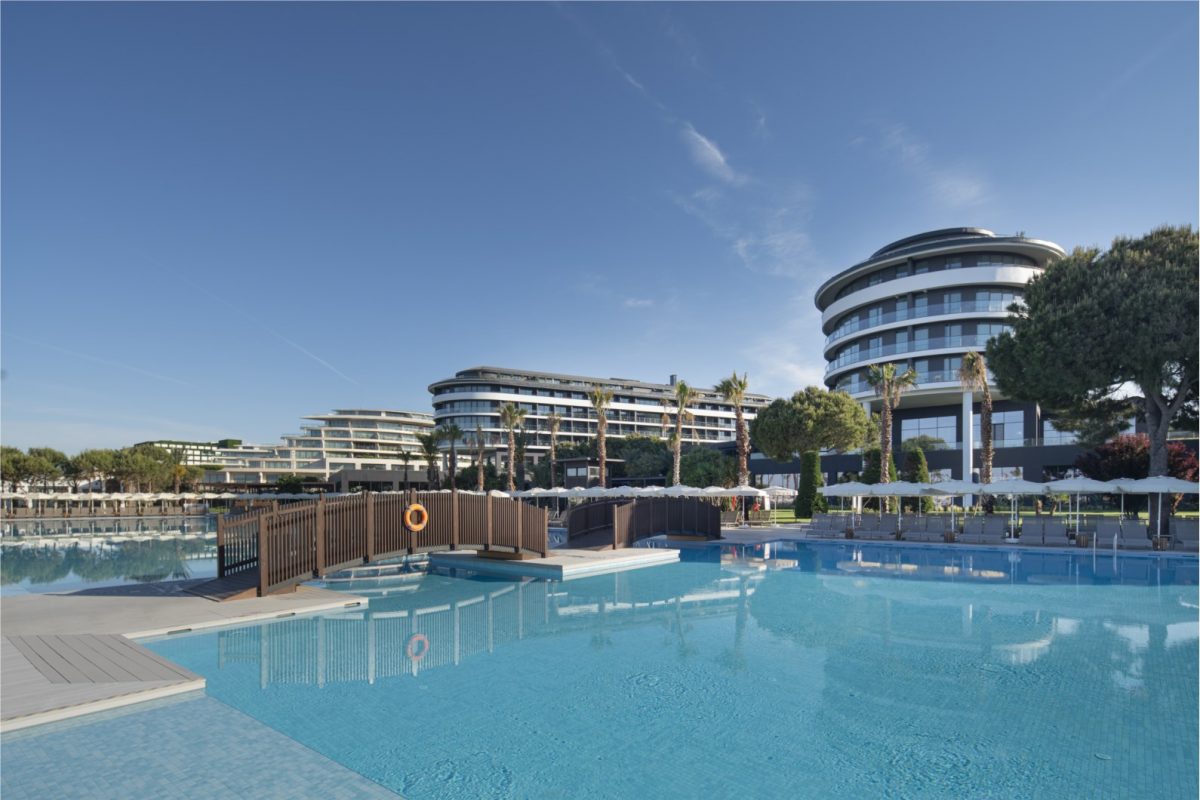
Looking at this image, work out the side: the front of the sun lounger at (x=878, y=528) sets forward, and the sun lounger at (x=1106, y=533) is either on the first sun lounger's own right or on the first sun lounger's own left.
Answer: on the first sun lounger's own left

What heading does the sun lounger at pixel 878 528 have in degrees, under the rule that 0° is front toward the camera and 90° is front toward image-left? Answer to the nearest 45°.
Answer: approximately 45°

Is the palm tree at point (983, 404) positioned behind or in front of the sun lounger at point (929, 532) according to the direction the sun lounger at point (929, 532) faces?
behind

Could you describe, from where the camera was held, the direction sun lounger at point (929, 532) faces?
facing the viewer and to the left of the viewer

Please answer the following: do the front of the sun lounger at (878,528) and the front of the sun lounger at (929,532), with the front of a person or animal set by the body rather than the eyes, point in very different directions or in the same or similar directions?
same or similar directions

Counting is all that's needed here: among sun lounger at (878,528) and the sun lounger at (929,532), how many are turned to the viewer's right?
0
